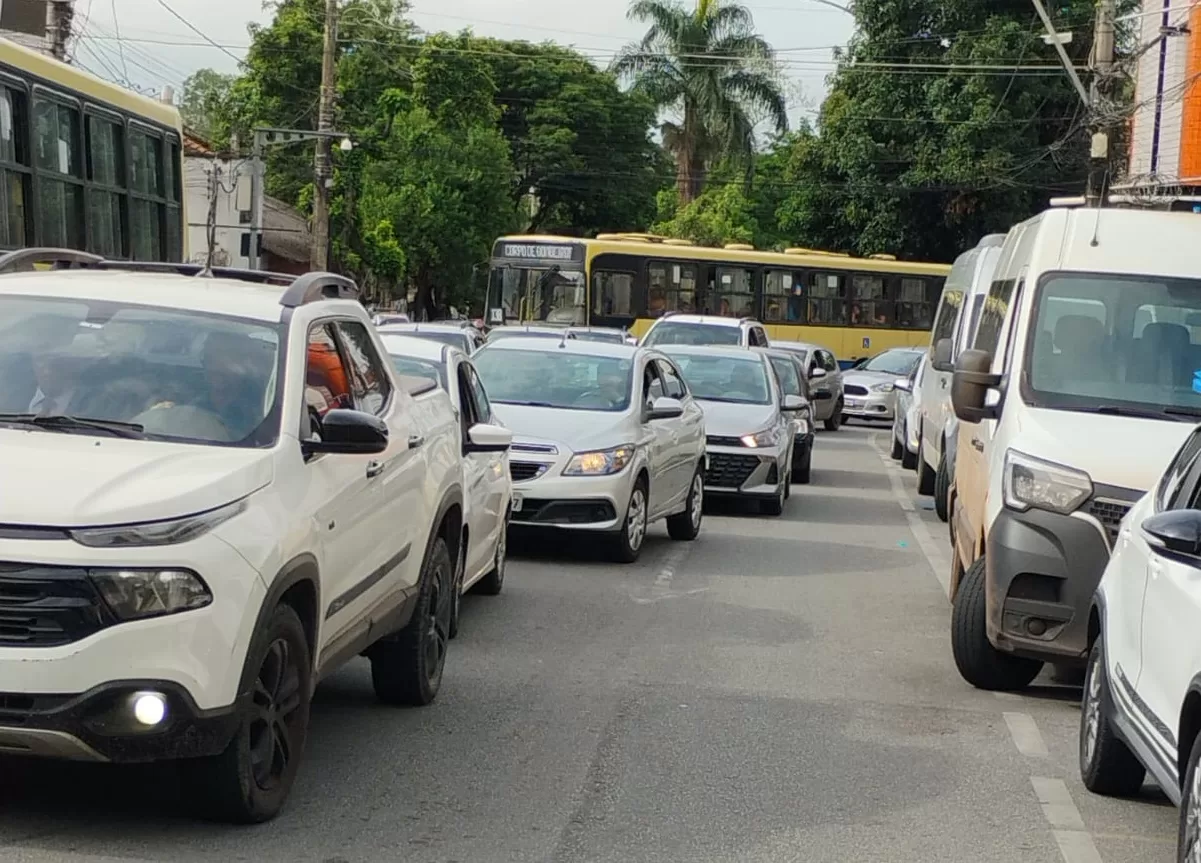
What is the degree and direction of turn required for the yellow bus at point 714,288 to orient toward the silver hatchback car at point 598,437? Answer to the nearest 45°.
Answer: approximately 45° to its left

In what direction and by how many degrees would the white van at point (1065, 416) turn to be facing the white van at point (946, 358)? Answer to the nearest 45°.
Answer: approximately 180°

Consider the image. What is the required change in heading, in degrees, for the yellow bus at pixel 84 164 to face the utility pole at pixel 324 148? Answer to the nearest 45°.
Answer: approximately 135° to its right

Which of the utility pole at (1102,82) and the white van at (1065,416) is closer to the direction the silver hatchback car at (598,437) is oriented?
the white van

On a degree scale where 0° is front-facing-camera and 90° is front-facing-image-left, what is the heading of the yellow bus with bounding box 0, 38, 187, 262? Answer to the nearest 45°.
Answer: approximately 45°

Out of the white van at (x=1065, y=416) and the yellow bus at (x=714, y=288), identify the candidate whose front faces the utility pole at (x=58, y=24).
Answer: the yellow bus

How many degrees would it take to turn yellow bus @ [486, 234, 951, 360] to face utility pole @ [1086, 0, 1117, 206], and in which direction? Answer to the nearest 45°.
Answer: approximately 90° to its left

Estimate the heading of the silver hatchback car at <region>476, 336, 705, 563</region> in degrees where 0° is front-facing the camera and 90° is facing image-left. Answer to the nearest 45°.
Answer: approximately 45°

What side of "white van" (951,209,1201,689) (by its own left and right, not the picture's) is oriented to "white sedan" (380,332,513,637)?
right

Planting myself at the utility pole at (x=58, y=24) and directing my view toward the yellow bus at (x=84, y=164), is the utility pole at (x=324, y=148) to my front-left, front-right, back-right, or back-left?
back-left

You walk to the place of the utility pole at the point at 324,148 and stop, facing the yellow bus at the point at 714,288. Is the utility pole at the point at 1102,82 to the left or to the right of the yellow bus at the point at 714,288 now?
right

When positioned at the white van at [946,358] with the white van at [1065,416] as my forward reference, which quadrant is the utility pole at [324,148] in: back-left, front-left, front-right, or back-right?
back-right

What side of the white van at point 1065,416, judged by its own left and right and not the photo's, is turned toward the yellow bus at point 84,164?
right

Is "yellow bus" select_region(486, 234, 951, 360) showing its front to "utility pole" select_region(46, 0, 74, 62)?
yes
